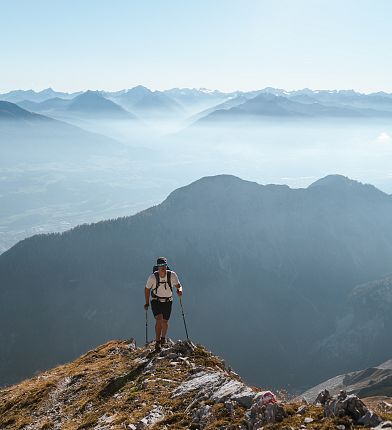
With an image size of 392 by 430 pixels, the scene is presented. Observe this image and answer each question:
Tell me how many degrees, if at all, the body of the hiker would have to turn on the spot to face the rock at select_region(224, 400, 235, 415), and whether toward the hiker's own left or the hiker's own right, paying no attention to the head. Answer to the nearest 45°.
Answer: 0° — they already face it

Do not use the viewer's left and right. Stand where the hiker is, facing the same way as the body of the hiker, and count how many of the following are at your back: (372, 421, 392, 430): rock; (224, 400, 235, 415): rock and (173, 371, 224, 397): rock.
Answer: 0

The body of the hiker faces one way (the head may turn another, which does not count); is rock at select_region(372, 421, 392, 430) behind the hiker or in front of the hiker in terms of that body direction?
in front

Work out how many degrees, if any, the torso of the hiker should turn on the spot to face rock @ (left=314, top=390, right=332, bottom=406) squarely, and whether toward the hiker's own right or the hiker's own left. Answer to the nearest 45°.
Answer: approximately 45° to the hiker's own left

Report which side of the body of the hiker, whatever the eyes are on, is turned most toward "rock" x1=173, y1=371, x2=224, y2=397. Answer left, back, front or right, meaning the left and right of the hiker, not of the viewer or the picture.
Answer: front

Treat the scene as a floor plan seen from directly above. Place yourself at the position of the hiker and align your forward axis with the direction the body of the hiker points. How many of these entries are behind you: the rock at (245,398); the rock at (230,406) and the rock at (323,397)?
0

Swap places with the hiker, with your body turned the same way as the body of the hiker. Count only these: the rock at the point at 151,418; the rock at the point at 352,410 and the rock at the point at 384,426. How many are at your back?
0

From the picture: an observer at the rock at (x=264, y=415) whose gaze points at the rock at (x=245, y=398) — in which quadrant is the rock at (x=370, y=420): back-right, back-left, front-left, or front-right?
back-right

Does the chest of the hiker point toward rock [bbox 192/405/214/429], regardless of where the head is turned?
yes

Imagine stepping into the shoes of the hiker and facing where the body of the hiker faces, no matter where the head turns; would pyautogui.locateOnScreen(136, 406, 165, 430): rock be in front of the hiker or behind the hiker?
in front

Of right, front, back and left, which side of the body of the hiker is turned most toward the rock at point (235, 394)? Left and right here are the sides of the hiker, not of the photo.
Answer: front

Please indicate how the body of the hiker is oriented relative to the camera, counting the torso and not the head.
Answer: toward the camera

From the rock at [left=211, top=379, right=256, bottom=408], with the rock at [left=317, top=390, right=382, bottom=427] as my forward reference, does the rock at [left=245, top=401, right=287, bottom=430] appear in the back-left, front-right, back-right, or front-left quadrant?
front-right

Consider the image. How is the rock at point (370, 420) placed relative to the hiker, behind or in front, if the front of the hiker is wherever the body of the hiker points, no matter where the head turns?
in front

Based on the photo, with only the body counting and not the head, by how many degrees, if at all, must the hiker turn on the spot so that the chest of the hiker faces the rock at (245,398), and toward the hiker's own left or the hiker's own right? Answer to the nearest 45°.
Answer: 0° — they already face it
